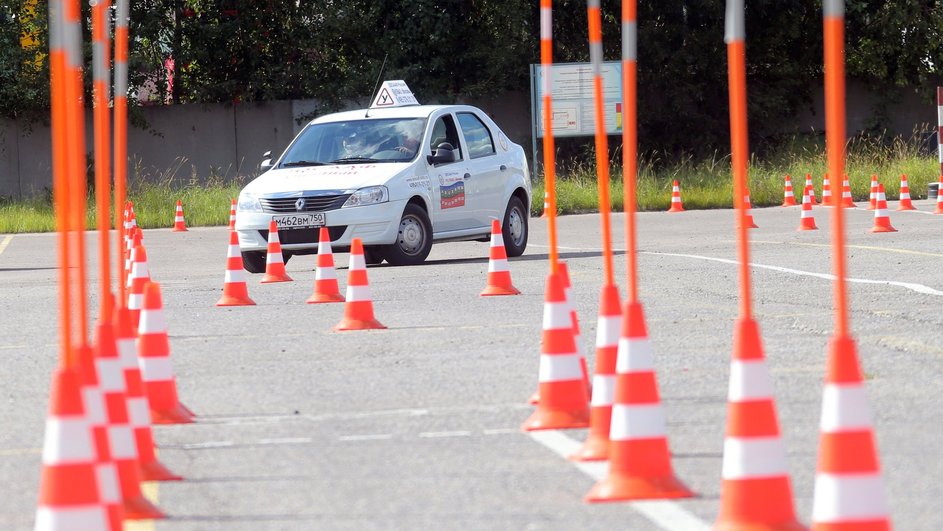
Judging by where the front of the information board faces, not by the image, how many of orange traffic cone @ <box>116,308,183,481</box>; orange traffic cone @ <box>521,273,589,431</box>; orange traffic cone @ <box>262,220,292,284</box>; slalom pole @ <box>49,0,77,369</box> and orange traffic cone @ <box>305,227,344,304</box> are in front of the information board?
5

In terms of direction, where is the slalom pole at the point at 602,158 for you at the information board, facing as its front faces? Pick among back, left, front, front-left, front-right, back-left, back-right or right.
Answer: front

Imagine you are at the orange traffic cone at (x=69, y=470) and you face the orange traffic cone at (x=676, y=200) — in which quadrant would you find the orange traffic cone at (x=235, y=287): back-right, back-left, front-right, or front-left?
front-left

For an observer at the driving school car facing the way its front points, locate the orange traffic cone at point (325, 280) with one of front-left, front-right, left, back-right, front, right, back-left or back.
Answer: front-left

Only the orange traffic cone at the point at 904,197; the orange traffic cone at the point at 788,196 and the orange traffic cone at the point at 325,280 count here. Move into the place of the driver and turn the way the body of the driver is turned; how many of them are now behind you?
2

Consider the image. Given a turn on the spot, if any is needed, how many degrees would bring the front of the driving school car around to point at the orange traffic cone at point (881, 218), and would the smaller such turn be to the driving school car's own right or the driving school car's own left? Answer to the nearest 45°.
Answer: approximately 180°

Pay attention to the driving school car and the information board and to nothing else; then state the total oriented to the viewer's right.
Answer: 0

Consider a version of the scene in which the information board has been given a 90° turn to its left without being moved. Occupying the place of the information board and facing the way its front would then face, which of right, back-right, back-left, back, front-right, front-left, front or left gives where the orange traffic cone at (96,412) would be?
right

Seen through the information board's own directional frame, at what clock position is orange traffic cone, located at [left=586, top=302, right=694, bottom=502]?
The orange traffic cone is roughly at 12 o'clock from the information board.

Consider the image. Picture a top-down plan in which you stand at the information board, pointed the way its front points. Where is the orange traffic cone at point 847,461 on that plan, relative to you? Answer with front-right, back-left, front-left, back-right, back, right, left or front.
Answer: front

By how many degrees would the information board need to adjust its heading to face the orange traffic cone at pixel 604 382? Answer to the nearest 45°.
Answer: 0° — it already faces it

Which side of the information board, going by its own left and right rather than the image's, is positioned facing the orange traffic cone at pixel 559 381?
front

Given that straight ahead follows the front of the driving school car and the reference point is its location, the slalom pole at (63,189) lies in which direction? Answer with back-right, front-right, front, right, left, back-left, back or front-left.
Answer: front-left

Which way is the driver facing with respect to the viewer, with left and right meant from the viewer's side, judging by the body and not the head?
facing the viewer and to the left of the viewer

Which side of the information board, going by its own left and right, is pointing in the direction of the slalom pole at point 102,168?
front

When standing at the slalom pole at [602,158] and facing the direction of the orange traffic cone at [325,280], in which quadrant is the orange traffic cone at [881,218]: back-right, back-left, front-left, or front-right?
front-right

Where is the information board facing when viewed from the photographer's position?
facing the viewer
